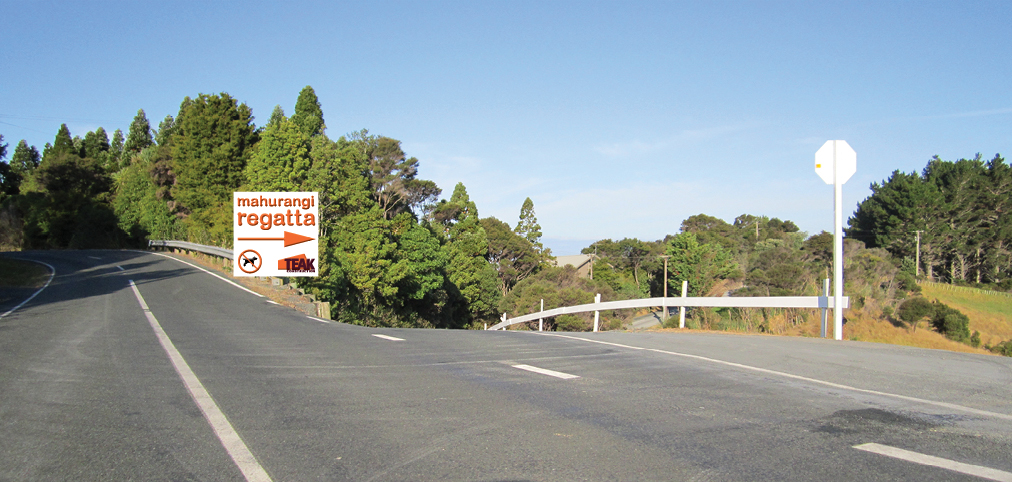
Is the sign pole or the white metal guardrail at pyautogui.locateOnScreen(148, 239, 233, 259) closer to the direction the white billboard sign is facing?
the sign pole

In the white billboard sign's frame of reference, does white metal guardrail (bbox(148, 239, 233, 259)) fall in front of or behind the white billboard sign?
behind

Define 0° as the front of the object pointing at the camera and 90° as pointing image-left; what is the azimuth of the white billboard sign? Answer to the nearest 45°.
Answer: approximately 0°

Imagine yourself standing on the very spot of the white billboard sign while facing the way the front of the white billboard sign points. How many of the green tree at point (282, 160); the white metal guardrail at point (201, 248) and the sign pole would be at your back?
2

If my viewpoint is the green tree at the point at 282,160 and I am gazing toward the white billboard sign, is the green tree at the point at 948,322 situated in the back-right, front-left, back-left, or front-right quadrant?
front-left

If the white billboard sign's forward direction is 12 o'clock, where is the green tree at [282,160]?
The green tree is roughly at 6 o'clock from the white billboard sign.

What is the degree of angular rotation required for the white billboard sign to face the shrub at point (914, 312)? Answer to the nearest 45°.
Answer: approximately 45° to its left

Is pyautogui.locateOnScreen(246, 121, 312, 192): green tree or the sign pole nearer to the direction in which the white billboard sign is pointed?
the sign pole

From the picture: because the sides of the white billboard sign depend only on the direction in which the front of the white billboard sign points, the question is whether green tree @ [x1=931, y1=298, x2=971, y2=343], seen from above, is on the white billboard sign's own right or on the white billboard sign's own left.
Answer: on the white billboard sign's own left

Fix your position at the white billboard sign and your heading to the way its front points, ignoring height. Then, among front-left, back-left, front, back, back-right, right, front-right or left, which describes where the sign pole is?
front-left

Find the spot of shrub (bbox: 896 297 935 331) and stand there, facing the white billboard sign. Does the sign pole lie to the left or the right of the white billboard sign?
left
